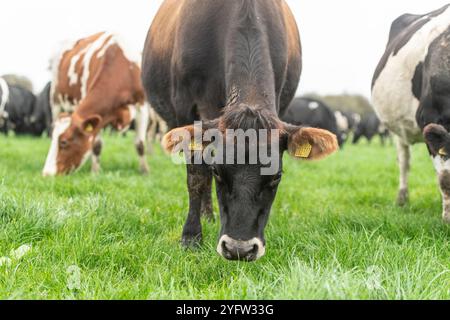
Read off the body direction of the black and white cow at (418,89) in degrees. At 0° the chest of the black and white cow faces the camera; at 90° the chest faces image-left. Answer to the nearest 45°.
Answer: approximately 315°

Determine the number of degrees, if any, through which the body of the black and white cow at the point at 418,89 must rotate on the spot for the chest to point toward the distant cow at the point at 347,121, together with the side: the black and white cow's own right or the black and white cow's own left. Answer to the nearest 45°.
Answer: approximately 135° to the black and white cow's own left

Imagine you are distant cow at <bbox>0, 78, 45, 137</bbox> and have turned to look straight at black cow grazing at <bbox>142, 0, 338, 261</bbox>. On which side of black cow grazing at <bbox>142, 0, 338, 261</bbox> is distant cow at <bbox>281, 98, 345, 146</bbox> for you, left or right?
left

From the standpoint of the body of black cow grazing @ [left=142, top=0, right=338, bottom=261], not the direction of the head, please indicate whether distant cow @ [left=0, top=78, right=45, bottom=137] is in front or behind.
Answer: behind
